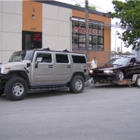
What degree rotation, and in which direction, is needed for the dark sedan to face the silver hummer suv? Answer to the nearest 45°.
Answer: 0° — it already faces it

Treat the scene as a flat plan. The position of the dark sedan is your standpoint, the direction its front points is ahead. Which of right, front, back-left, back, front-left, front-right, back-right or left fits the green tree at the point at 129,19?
back-right

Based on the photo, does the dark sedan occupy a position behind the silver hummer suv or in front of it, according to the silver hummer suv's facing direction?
behind

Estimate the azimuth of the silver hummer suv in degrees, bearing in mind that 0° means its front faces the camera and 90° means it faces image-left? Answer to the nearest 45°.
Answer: approximately 45°

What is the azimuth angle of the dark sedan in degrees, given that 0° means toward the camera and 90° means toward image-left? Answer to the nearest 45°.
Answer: approximately 45°

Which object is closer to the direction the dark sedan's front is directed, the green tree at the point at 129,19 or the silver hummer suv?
the silver hummer suv
